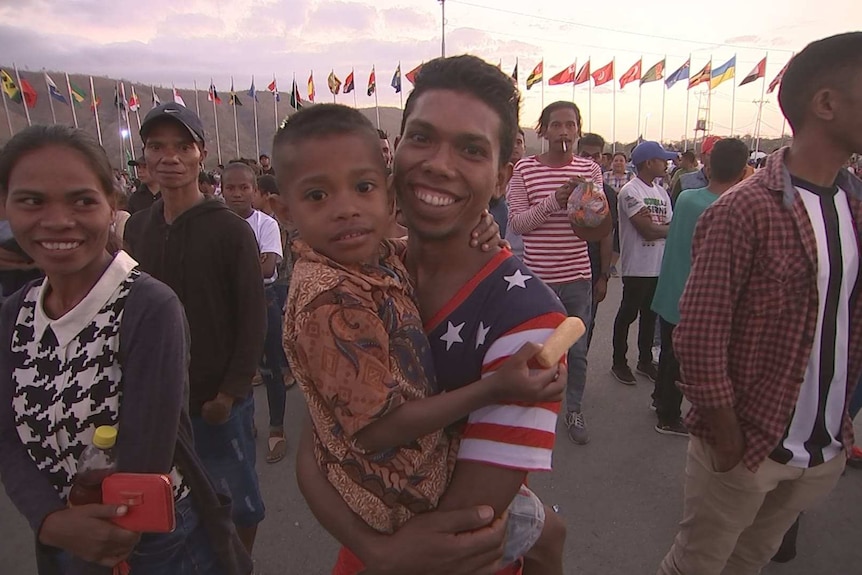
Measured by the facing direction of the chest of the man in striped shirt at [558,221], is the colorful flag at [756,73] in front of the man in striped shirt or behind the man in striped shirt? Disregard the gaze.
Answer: behind

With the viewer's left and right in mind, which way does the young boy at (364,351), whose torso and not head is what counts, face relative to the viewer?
facing the viewer and to the right of the viewer

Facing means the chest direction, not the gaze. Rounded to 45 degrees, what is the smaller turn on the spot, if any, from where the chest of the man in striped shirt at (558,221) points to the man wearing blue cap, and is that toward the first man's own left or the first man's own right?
approximately 135° to the first man's own left

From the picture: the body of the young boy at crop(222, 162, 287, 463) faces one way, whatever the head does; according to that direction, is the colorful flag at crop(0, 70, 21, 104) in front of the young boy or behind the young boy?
behind

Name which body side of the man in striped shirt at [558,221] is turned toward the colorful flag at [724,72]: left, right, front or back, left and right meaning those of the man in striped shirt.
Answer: back

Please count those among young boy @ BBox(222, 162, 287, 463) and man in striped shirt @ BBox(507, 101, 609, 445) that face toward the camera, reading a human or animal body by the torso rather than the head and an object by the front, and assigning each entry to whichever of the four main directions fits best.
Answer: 2

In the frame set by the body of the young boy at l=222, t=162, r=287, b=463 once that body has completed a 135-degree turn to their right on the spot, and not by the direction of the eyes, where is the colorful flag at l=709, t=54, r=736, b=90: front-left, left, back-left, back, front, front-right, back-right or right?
right

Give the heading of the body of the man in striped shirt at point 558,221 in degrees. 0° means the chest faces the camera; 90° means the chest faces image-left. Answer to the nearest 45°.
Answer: approximately 0°

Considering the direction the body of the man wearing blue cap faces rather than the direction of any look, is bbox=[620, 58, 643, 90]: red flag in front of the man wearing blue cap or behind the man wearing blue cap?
behind

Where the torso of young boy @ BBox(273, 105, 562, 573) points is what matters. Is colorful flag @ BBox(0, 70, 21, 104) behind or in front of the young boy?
behind
